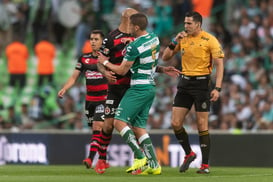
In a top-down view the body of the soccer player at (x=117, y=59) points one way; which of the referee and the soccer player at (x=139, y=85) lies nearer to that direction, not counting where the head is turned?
the soccer player

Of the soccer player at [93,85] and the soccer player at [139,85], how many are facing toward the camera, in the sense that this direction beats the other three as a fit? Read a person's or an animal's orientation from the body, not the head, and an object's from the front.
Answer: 1

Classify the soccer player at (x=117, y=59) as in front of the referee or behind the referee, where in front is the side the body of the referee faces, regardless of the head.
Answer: in front

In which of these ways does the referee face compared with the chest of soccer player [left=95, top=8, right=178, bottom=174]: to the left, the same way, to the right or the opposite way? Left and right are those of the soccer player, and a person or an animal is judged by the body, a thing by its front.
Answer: to the right

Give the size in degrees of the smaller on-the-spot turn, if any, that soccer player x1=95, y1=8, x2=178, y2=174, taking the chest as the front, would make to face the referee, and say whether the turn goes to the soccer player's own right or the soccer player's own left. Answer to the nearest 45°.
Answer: approximately 45° to the soccer player's own left

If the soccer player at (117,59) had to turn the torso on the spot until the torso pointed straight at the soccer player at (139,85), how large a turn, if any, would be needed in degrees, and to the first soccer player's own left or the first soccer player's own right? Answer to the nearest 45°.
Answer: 0° — they already face them

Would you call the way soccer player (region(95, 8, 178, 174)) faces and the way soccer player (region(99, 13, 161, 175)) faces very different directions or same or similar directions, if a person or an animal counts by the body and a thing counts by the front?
very different directions

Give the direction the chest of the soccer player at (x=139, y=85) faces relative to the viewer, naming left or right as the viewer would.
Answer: facing away from the viewer and to the left of the viewer
